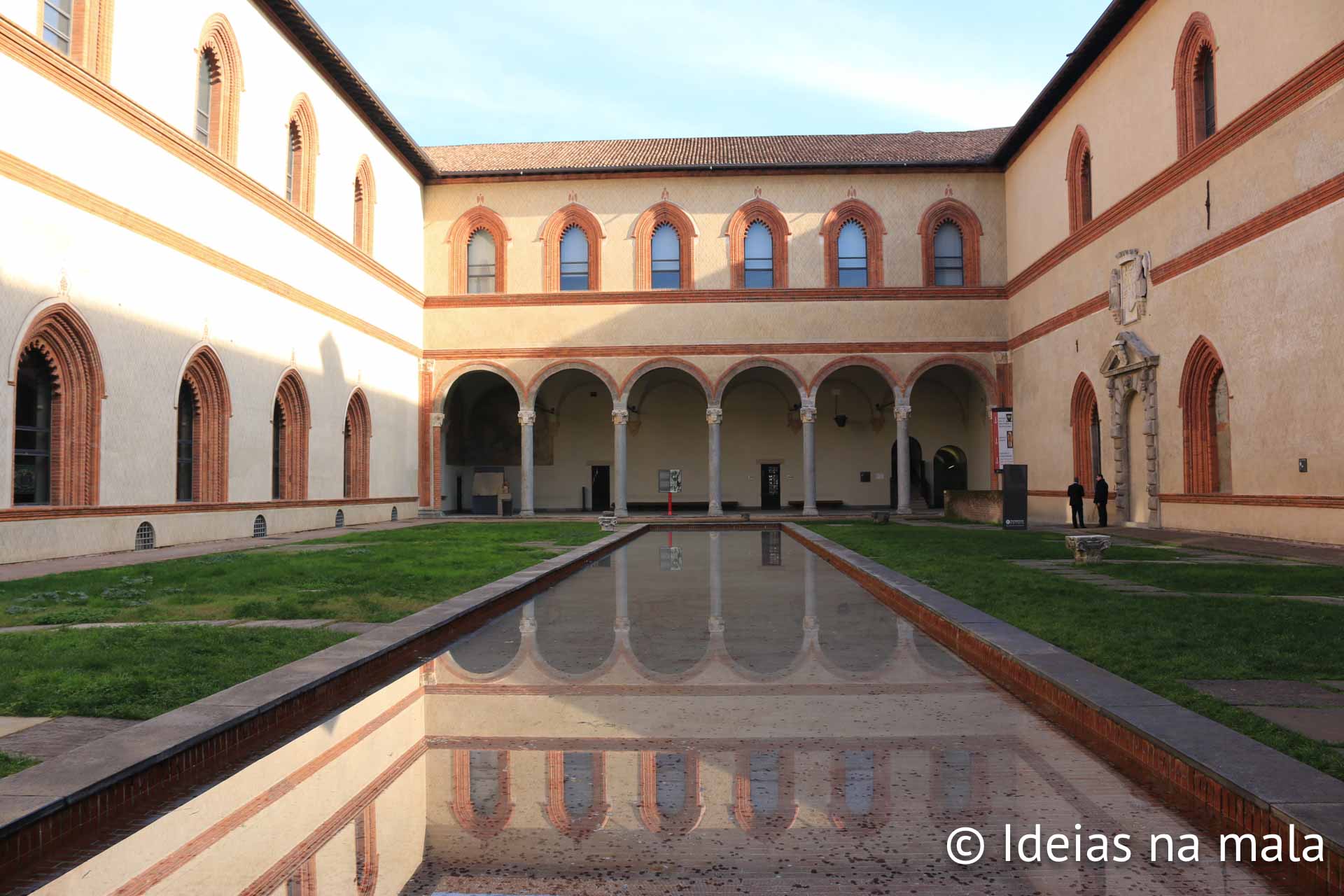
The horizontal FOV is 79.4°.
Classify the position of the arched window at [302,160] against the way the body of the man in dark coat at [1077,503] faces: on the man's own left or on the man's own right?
on the man's own left

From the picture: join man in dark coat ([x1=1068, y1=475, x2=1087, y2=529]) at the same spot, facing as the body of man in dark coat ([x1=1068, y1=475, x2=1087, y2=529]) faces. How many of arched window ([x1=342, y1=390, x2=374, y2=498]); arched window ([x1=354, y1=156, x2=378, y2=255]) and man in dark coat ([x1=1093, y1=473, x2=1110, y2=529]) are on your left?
2

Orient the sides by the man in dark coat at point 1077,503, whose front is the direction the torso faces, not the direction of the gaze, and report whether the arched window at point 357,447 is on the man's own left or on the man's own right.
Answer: on the man's own left
